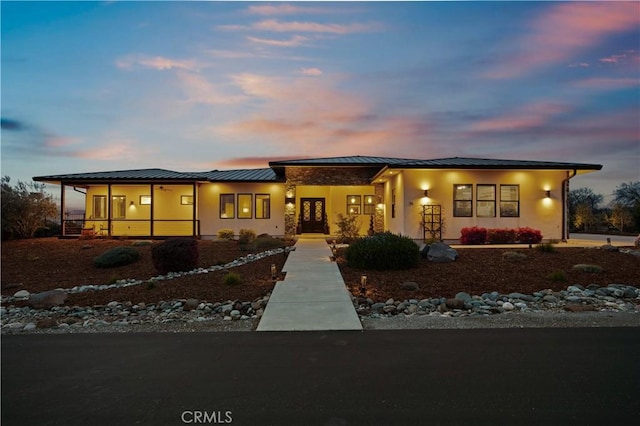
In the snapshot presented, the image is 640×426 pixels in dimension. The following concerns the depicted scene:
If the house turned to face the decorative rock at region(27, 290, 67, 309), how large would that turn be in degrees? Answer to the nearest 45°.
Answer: approximately 45° to its right

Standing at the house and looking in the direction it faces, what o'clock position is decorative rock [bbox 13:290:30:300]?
The decorative rock is roughly at 1 o'clock from the house.

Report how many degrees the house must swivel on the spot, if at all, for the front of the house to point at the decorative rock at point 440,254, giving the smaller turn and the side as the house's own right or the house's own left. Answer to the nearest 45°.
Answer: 0° — it already faces it

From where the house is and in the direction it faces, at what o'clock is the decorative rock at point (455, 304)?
The decorative rock is roughly at 12 o'clock from the house.

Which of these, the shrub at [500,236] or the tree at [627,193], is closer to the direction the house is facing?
the shrub

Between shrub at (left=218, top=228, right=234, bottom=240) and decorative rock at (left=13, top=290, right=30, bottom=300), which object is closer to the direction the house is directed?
the decorative rock

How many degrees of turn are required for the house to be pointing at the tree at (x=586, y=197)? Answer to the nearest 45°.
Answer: approximately 135° to its left

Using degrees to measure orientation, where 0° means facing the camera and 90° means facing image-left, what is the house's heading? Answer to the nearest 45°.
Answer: approximately 0°

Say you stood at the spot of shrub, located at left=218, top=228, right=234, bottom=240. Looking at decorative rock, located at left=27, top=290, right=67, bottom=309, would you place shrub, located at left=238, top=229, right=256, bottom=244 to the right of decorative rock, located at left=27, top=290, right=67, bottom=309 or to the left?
left
